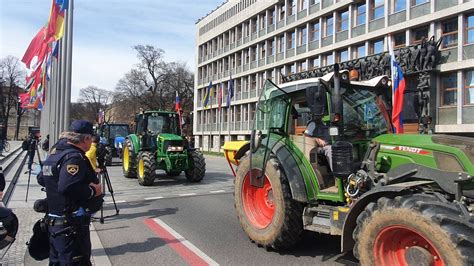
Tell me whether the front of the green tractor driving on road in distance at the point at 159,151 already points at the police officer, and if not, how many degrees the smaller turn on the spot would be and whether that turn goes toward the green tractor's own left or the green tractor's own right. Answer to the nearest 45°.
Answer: approximately 45° to the green tractor's own right

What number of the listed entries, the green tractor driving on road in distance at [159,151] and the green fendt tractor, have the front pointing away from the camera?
0

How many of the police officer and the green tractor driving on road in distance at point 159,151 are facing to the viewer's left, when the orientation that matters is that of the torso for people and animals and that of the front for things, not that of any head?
0

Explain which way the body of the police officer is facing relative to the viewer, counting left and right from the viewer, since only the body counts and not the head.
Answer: facing away from the viewer and to the right of the viewer

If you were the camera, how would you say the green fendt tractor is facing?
facing the viewer and to the right of the viewer

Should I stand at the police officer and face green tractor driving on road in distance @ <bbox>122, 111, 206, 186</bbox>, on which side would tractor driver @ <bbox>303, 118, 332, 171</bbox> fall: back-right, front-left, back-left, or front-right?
front-right

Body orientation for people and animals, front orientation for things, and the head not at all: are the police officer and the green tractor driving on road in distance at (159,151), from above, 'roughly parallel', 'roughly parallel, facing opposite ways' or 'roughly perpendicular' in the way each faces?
roughly perpendicular

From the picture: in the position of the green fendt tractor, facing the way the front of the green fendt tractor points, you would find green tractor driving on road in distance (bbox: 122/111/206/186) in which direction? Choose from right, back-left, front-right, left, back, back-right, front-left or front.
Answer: back

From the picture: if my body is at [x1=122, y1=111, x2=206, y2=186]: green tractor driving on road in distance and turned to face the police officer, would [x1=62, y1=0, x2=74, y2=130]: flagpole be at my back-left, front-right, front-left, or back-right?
front-right

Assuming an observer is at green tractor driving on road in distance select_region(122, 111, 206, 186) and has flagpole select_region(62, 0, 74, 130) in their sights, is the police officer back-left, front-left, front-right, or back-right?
front-left

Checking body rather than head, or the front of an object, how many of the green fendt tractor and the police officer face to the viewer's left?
0

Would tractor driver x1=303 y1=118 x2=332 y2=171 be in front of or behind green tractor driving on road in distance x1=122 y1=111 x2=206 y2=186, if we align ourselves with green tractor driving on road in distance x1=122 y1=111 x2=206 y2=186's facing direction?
in front
